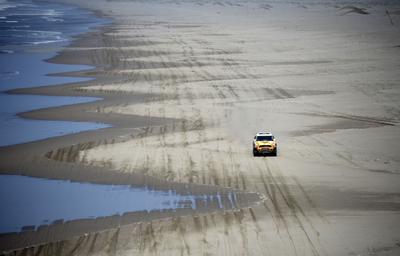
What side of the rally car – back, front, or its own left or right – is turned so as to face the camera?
front
